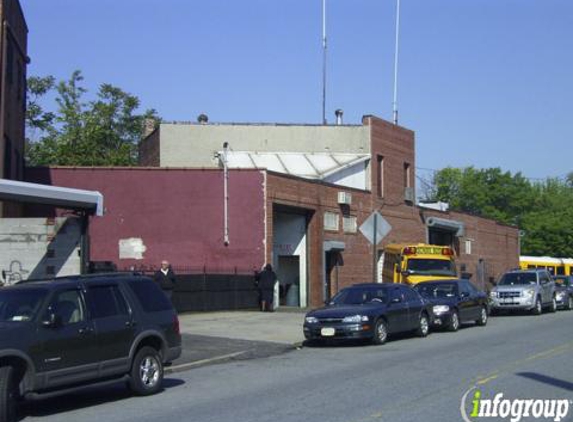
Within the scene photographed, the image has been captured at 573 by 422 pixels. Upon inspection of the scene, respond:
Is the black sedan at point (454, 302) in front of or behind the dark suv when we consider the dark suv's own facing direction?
behind

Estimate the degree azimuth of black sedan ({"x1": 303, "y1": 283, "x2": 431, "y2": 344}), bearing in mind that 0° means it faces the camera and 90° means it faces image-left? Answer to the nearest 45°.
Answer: approximately 45°

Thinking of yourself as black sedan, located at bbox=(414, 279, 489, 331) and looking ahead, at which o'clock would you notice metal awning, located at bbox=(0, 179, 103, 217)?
The metal awning is roughly at 12 o'clock from the black sedan.

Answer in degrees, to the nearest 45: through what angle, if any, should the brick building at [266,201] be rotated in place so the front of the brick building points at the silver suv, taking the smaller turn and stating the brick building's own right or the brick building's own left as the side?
approximately 45° to the brick building's own left

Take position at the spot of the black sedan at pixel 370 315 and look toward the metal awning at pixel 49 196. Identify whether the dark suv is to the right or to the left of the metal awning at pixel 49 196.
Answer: left

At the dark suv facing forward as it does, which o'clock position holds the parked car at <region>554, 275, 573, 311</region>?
The parked car is roughly at 6 o'clock from the dark suv.

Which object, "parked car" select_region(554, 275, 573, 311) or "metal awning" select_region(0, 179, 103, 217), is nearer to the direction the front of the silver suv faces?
the metal awning

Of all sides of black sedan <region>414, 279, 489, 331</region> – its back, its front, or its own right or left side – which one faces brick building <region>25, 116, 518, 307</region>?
right

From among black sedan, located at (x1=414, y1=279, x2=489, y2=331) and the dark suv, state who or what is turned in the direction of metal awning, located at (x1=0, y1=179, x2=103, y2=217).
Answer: the black sedan

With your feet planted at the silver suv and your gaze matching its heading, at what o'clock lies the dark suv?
The dark suv is roughly at 11 o'clock from the silver suv.
